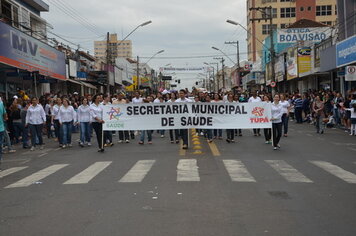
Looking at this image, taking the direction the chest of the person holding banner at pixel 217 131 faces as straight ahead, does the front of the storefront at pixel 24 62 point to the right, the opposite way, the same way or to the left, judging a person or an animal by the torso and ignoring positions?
to the left

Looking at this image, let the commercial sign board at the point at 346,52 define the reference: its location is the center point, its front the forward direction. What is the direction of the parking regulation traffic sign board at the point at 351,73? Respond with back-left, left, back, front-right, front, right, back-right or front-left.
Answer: front-left

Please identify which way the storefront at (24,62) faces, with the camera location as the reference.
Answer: facing the viewer and to the right of the viewer

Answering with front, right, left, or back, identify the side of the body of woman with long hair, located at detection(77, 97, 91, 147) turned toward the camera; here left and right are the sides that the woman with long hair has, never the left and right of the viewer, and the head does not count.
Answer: front

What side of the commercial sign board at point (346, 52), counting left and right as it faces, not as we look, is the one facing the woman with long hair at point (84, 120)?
front

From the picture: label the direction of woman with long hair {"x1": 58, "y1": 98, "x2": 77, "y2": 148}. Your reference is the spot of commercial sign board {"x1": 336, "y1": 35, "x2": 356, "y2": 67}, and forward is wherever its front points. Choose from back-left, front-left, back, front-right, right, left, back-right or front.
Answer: front

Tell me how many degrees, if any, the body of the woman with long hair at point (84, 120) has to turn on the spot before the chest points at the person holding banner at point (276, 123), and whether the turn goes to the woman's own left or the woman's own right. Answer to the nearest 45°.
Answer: approximately 45° to the woman's own left

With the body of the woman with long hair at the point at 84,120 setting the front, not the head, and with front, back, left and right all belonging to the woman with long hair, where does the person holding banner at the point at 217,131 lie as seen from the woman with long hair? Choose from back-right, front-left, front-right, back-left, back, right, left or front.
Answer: left
